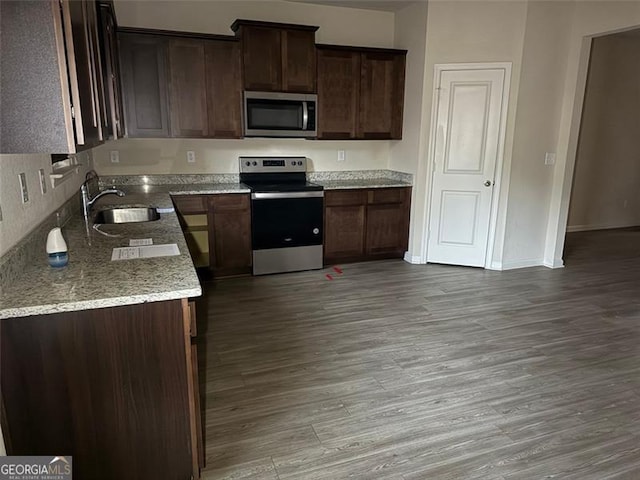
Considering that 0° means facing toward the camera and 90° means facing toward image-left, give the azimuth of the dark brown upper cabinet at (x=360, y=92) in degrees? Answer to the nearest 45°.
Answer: approximately 0°

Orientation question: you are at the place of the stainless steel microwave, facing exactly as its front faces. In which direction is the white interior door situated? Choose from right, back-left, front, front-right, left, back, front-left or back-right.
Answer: left

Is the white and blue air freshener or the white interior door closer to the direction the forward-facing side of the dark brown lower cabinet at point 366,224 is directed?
the white and blue air freshener

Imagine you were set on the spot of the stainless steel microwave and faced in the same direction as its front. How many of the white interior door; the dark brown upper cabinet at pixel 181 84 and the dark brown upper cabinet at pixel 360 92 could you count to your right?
1

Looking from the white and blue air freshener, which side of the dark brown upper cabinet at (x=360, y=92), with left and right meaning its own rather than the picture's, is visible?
front

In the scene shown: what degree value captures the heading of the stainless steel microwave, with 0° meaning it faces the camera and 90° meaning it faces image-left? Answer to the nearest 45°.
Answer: approximately 0°

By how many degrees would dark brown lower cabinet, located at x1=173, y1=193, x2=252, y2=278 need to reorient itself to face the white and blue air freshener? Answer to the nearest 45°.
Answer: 0° — it already faces it

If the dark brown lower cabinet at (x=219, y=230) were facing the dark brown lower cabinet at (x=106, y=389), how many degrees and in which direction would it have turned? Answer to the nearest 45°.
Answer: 0° — it already faces it
